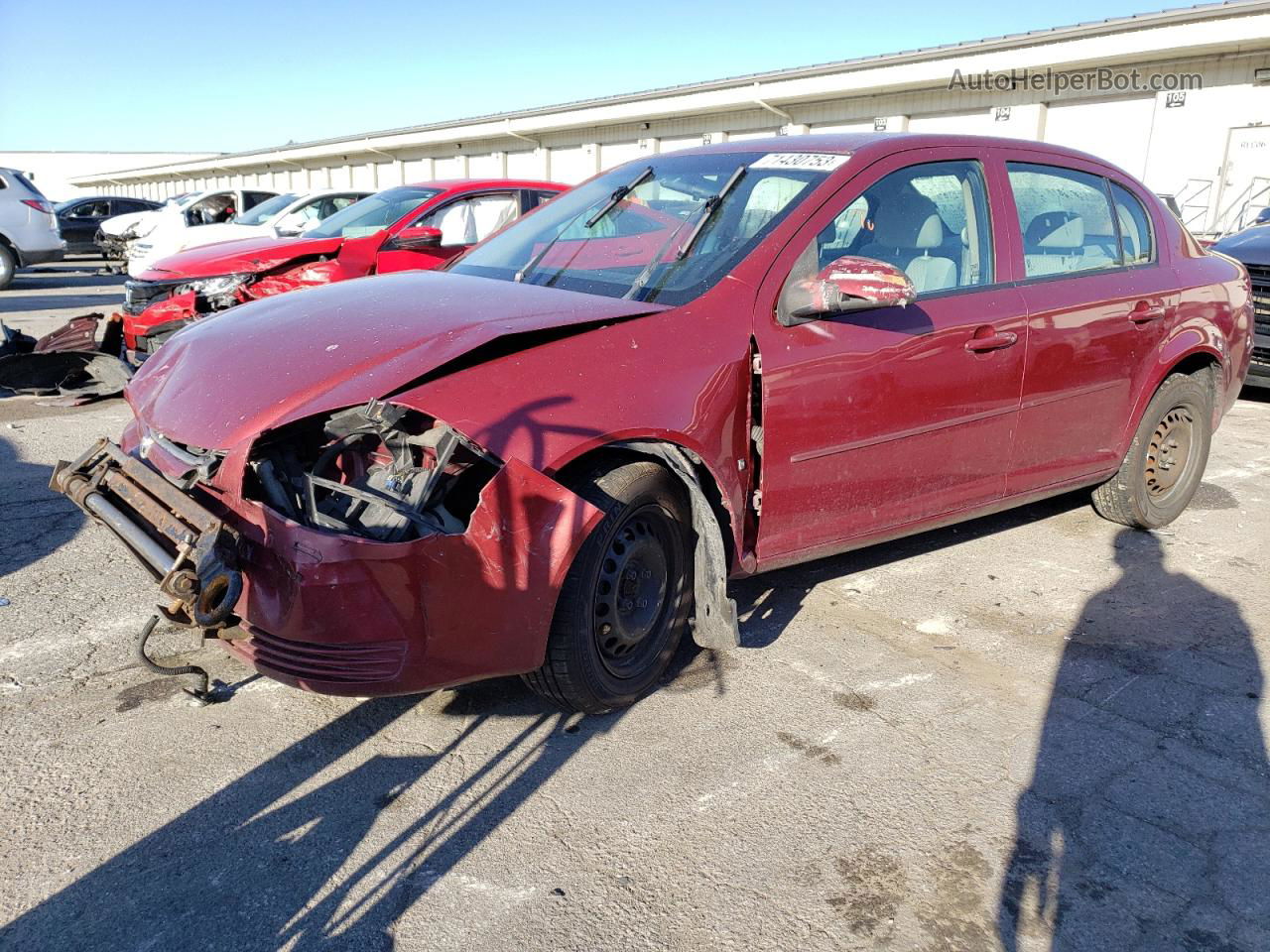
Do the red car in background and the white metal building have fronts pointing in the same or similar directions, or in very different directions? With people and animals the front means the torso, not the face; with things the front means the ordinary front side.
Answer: same or similar directions

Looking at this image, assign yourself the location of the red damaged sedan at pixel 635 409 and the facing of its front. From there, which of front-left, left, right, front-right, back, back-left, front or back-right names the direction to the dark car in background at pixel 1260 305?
back

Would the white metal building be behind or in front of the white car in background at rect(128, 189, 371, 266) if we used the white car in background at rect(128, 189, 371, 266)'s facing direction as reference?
behind

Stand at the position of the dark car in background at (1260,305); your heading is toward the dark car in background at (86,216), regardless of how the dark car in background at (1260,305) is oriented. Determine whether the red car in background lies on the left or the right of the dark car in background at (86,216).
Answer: left

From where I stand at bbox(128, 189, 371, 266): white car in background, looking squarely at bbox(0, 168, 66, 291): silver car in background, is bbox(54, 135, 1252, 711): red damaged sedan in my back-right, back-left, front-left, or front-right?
back-left

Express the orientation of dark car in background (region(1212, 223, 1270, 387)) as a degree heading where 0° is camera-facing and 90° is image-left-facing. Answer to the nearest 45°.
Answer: approximately 45°

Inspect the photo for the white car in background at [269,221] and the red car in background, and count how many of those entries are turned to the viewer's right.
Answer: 0

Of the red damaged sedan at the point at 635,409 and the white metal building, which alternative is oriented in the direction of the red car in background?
the white metal building

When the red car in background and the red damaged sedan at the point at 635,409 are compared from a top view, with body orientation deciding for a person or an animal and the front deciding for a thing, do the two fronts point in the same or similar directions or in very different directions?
same or similar directions

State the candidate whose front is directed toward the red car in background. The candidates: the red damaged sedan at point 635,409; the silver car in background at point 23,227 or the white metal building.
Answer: the white metal building

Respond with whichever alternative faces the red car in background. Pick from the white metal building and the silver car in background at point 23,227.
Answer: the white metal building

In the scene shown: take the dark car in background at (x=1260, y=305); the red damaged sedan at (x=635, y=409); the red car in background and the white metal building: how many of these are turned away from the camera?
0
